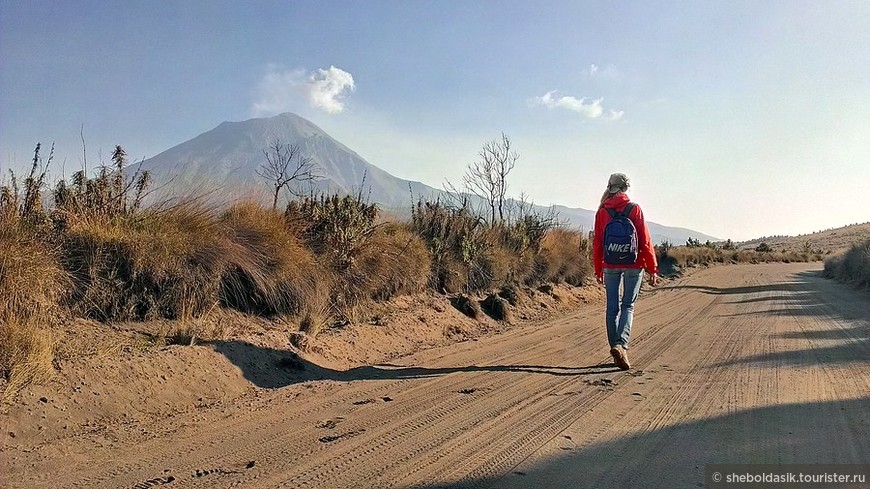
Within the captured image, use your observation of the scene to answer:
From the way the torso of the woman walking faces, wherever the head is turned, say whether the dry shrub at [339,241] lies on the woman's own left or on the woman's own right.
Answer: on the woman's own left

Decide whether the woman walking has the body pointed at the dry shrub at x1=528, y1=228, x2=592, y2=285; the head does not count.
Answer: yes

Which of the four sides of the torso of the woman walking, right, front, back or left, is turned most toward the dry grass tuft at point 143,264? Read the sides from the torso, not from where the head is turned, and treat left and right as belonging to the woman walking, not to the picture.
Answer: left

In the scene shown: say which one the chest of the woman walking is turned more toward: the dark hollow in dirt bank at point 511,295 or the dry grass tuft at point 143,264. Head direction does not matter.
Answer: the dark hollow in dirt bank

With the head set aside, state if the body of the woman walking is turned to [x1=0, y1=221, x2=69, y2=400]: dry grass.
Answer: no

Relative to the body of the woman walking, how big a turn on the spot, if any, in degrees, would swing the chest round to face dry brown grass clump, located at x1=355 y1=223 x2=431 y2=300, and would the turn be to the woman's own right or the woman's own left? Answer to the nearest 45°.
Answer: approximately 45° to the woman's own left

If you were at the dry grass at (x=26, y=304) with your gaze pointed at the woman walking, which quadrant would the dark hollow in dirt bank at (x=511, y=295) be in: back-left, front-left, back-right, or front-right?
front-left

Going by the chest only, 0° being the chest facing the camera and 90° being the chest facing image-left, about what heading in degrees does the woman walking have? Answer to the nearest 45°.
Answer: approximately 180°

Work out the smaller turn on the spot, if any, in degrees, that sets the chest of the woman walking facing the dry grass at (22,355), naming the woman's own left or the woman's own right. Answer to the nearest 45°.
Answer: approximately 135° to the woman's own left

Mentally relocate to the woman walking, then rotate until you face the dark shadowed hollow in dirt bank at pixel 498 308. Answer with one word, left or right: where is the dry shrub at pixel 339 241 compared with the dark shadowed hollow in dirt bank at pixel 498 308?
left
